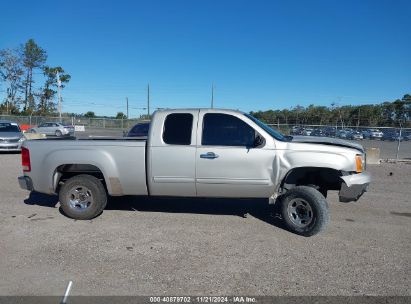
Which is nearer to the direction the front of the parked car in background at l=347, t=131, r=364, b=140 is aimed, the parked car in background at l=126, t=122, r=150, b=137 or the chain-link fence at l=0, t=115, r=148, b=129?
the parked car in background

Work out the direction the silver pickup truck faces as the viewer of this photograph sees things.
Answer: facing to the right of the viewer

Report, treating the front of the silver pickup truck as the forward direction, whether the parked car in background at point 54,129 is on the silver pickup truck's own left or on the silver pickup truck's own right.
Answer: on the silver pickup truck's own left

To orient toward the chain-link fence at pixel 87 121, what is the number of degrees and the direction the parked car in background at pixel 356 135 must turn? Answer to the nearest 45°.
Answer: approximately 135° to its right

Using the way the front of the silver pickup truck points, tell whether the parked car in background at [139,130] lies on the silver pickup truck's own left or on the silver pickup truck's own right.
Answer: on the silver pickup truck's own left
